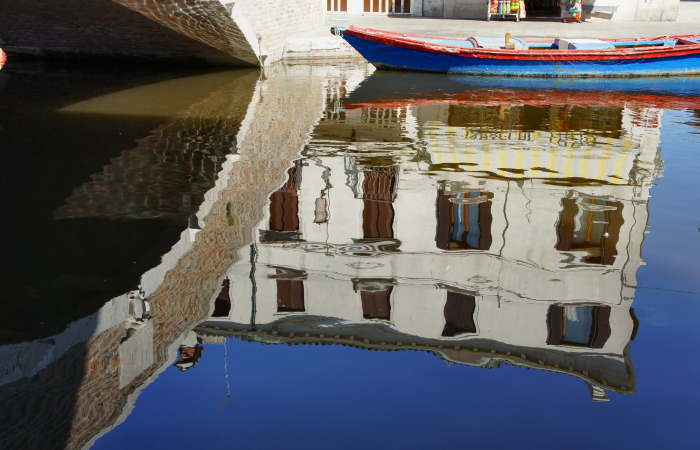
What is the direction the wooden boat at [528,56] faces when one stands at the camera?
facing to the left of the viewer

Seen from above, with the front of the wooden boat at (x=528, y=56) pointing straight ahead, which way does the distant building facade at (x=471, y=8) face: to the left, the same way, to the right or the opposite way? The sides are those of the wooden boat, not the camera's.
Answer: to the left

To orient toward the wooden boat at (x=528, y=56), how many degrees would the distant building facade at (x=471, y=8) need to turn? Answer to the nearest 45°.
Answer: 0° — it already faces it

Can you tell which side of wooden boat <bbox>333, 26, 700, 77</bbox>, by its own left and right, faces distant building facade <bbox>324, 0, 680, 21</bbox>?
right

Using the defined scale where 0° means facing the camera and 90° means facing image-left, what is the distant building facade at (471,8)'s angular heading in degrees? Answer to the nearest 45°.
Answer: approximately 0°

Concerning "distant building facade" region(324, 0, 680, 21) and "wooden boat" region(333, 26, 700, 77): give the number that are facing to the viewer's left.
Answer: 1
